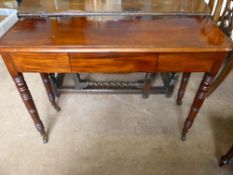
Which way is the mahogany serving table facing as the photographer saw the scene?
facing the viewer

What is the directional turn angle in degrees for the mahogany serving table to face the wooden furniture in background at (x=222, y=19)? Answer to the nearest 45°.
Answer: approximately 135° to its left
